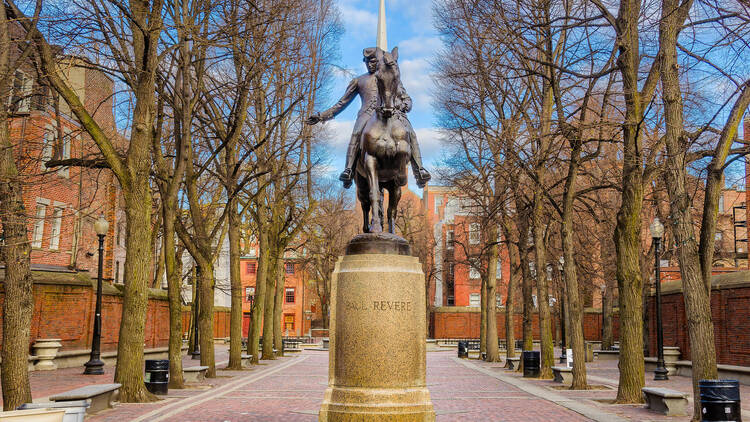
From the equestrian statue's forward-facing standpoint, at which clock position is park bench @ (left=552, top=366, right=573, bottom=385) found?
The park bench is roughly at 7 o'clock from the equestrian statue.

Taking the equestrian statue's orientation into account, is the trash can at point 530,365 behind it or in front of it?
behind

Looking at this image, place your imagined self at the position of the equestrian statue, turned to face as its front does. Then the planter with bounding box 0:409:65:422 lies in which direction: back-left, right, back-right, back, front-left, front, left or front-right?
front-right

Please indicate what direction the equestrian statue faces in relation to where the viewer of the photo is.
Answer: facing the viewer

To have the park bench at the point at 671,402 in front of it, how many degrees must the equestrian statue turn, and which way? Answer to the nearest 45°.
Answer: approximately 135° to its left

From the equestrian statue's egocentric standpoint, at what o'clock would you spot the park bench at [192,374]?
The park bench is roughly at 5 o'clock from the equestrian statue.

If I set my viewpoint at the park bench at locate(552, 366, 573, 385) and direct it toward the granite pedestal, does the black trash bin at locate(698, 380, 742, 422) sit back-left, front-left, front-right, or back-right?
front-left

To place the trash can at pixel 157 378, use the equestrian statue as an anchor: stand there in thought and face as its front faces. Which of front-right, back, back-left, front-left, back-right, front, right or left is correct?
back-right

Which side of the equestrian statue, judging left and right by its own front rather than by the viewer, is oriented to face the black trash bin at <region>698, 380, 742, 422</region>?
left

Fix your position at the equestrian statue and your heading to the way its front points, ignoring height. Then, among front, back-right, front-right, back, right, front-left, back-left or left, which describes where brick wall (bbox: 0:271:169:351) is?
back-right

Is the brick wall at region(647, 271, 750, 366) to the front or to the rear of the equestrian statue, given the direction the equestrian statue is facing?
to the rear

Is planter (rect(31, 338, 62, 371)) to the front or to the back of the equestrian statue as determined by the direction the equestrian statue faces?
to the back

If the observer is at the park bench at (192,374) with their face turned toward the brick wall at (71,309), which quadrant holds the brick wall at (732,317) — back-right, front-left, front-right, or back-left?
back-right
